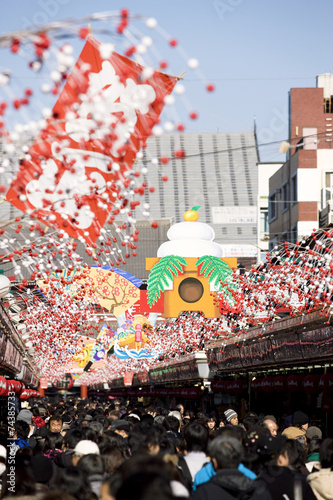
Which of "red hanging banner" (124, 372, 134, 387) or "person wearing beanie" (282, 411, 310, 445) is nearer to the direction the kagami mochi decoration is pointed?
the person wearing beanie

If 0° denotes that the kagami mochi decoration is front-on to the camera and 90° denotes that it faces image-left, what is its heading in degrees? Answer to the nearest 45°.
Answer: approximately 0°

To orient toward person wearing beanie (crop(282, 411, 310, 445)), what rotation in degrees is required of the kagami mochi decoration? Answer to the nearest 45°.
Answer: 0° — it already faces them
